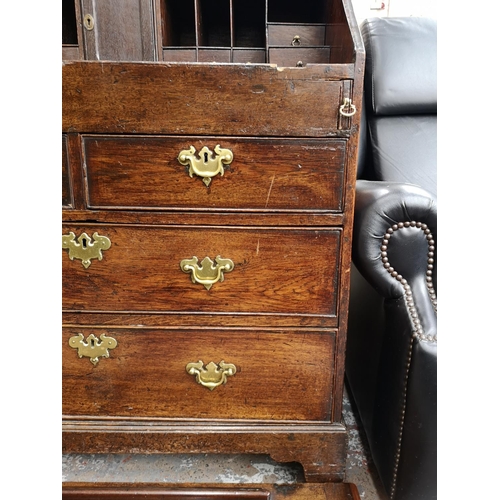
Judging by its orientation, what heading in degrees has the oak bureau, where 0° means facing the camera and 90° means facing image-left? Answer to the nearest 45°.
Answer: approximately 0°
